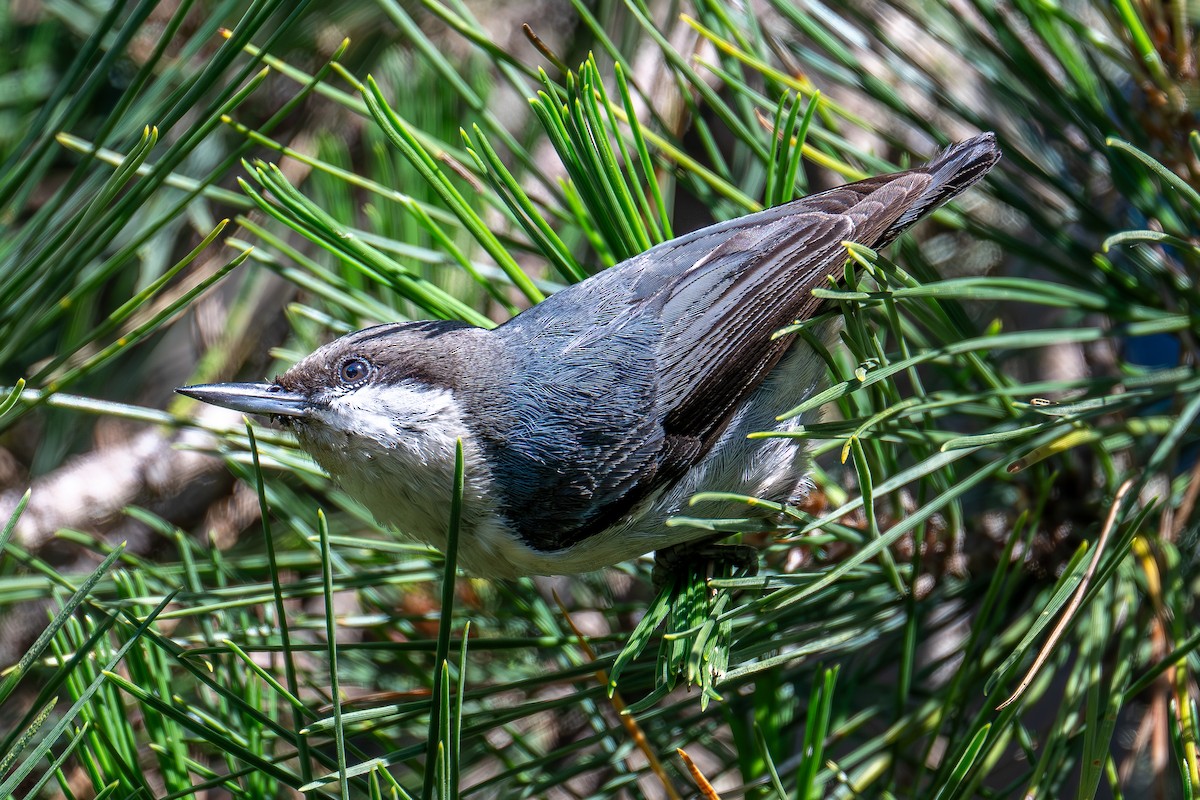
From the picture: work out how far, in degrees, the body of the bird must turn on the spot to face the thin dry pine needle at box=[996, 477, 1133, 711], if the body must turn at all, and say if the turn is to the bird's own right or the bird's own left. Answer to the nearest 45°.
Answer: approximately 135° to the bird's own left

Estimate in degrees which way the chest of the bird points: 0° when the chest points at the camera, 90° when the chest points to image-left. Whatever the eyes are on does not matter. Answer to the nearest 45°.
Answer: approximately 90°
